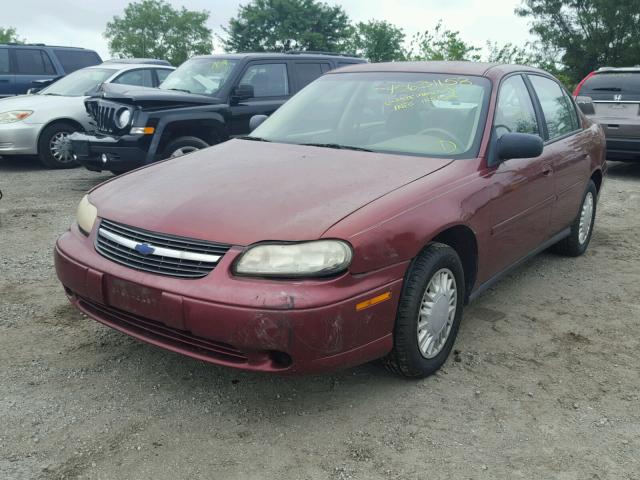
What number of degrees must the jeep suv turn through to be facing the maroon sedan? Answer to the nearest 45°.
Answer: approximately 45° to its left

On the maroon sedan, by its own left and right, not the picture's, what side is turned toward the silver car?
right

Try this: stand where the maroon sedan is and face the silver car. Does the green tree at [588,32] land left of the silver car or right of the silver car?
right

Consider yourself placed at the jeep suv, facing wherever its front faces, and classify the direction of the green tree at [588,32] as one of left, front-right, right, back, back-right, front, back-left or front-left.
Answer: back

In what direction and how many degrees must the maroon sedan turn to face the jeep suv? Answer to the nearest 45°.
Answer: approximately 135° to its right

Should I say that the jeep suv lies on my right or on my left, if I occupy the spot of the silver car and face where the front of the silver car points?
on my left

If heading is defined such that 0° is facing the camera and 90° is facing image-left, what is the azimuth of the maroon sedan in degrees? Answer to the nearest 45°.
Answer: approximately 45°

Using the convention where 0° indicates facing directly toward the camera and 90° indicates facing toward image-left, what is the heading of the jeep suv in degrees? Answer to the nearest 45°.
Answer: approximately 45°

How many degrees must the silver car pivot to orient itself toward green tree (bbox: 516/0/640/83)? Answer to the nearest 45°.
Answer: approximately 180°
